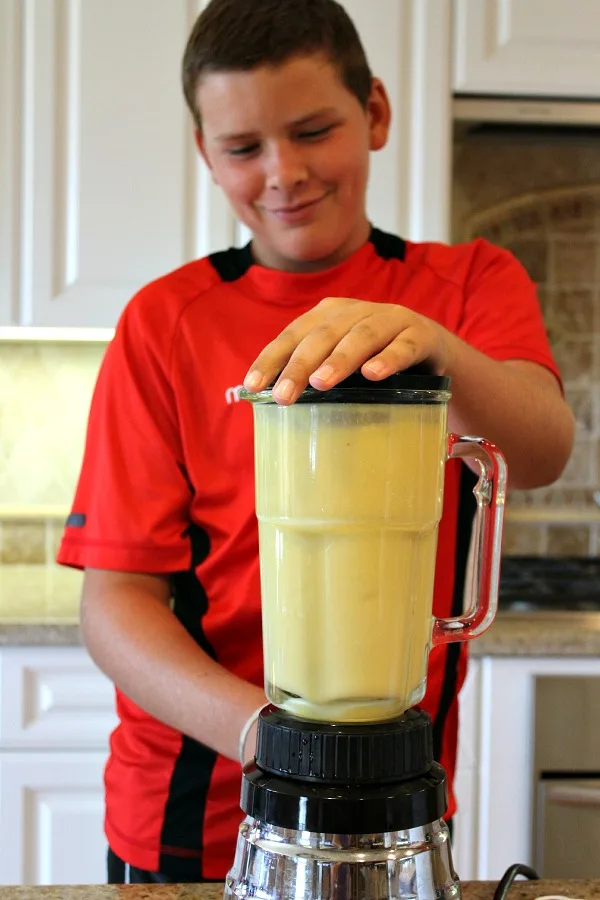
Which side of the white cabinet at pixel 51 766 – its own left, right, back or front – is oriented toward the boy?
front

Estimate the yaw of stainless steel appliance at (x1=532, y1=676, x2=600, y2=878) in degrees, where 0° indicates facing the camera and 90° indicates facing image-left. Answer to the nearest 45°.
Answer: approximately 0°

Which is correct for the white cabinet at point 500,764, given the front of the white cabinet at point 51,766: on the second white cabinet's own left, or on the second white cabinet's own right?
on the second white cabinet's own left

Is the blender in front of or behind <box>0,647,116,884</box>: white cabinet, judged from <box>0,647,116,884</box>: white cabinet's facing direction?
in front

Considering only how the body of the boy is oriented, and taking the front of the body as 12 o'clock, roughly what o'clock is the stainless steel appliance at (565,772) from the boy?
The stainless steel appliance is roughly at 7 o'clock from the boy.

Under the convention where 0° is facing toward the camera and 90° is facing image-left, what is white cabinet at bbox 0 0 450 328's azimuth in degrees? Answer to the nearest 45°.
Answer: approximately 0°

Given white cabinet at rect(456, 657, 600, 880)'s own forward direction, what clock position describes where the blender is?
The blender is roughly at 12 o'clock from the white cabinet.

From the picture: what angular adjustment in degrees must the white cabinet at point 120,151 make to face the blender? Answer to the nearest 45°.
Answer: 0° — it already faces it

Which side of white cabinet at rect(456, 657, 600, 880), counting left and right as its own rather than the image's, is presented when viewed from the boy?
front
